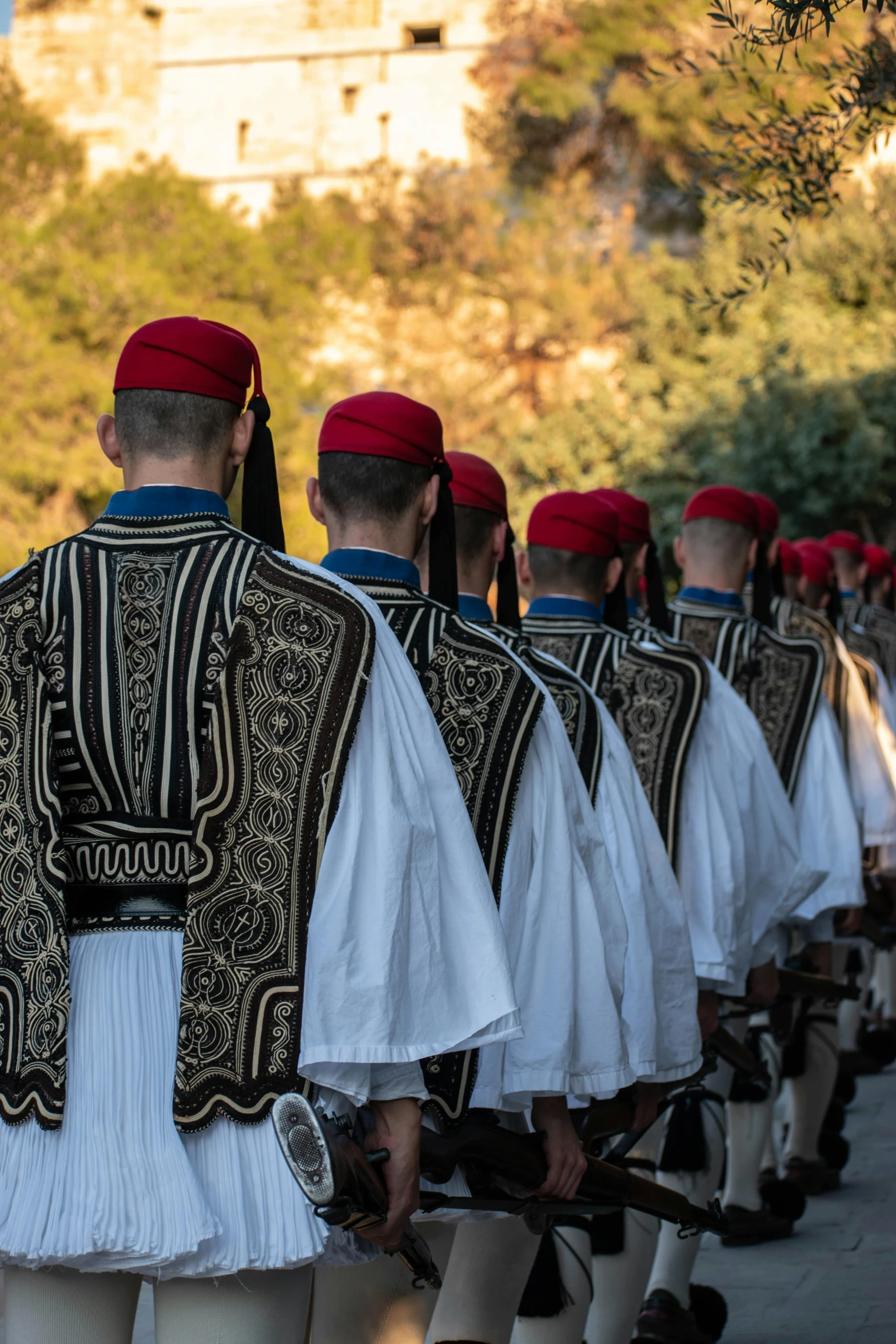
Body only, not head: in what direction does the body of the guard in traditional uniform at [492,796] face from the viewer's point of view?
away from the camera

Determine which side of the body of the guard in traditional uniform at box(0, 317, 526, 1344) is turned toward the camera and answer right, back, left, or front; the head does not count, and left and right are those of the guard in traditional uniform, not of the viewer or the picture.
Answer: back

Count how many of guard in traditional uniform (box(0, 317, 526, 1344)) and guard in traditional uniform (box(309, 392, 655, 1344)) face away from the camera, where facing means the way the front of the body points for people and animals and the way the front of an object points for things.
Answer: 2

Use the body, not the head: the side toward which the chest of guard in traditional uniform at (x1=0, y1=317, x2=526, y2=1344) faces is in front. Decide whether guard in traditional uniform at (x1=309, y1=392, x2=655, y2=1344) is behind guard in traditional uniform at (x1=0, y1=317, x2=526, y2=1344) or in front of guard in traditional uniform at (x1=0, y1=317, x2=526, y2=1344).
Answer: in front

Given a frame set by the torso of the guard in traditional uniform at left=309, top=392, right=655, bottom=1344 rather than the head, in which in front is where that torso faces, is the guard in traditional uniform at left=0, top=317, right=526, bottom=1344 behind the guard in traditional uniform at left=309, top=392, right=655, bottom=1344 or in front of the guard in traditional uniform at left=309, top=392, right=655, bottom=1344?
behind
